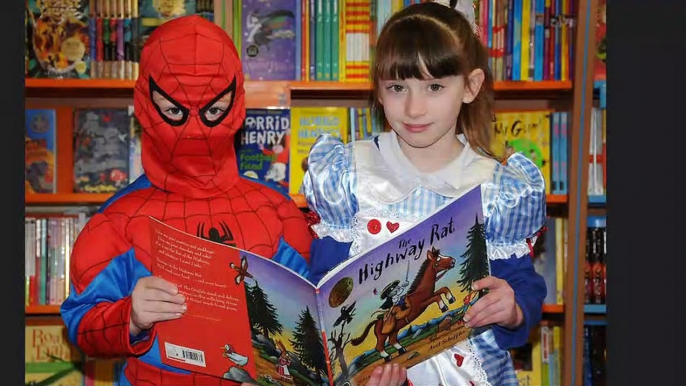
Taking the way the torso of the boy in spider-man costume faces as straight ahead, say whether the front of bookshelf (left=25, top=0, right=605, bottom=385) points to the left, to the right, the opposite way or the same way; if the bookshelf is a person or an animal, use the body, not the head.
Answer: the same way

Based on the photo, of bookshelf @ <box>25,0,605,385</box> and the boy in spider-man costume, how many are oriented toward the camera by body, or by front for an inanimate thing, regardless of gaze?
2

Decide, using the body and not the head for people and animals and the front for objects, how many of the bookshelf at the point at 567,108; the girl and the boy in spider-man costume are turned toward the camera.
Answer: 3

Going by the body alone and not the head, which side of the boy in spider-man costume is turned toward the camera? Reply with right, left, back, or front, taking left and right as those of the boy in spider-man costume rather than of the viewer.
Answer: front

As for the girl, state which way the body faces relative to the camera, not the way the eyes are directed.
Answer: toward the camera

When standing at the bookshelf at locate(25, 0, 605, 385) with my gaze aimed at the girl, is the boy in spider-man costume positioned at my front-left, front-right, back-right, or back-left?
front-right

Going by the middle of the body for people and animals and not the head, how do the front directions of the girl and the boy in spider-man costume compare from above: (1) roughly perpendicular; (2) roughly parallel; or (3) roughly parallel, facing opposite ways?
roughly parallel

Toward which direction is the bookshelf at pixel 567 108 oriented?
toward the camera

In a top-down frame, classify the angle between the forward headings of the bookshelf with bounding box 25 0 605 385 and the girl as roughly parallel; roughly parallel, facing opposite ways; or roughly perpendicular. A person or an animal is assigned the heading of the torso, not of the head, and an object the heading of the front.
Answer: roughly parallel

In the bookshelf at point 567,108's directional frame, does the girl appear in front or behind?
in front

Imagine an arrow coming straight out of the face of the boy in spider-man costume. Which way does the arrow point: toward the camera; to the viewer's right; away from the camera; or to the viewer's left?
toward the camera

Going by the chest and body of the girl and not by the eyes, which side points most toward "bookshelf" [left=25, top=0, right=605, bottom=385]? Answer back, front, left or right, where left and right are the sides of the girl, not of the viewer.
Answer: back
